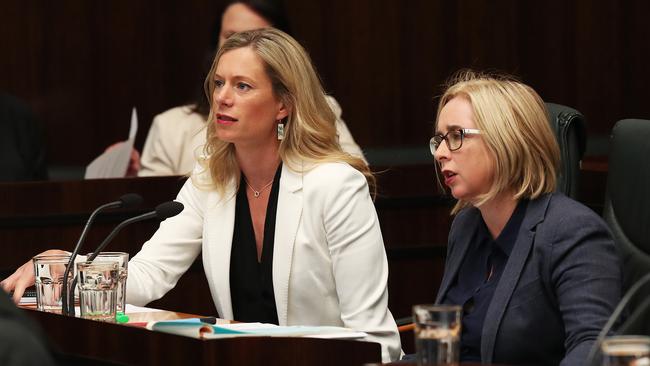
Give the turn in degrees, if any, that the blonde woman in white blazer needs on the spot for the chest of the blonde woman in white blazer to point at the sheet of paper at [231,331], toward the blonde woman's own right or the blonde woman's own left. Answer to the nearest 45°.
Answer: approximately 45° to the blonde woman's own left

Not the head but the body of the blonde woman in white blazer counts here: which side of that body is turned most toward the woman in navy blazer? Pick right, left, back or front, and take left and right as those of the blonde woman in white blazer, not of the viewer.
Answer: left

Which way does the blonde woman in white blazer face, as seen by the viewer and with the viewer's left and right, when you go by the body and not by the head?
facing the viewer and to the left of the viewer

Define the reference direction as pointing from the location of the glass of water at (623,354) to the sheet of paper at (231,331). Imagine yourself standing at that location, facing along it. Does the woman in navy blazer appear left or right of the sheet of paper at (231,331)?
right

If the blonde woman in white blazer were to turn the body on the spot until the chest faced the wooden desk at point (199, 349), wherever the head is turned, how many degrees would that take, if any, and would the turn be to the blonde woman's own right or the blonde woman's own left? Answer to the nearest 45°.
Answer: approximately 45° to the blonde woman's own left

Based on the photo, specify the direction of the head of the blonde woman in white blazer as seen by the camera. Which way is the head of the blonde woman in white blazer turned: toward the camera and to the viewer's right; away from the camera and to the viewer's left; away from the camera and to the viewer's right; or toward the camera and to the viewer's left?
toward the camera and to the viewer's left

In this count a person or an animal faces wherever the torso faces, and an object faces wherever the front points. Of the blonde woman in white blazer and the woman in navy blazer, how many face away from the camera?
0

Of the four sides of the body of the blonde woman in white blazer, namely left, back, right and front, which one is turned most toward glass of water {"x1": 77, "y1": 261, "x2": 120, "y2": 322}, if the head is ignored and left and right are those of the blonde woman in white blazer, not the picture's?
front

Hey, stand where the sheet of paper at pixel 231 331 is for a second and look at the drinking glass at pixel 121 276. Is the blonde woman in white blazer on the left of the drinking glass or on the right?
right

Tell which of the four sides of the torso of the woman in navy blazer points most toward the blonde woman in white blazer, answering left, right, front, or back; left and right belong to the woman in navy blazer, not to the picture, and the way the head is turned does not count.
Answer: right

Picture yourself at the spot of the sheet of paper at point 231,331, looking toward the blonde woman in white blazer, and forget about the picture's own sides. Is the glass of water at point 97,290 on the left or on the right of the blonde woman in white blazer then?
left

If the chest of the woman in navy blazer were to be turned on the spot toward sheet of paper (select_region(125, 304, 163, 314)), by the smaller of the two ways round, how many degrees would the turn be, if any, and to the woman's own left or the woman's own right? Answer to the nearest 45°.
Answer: approximately 45° to the woman's own right

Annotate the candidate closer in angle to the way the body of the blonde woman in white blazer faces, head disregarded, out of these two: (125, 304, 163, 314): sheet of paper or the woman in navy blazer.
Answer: the sheet of paper

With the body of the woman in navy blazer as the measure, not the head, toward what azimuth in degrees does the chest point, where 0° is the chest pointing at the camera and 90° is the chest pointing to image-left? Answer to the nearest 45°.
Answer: approximately 45°
